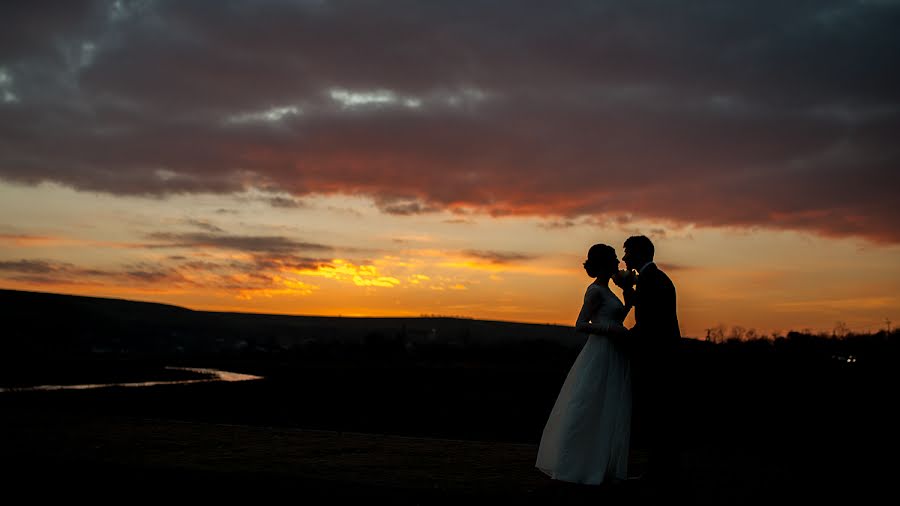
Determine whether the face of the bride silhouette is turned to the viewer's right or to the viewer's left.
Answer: to the viewer's right

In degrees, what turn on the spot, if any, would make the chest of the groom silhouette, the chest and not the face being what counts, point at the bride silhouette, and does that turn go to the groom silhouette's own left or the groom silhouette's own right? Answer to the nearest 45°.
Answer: approximately 45° to the groom silhouette's own right

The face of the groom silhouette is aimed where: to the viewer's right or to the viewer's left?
to the viewer's left

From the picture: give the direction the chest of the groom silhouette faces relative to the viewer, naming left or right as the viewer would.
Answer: facing to the left of the viewer
